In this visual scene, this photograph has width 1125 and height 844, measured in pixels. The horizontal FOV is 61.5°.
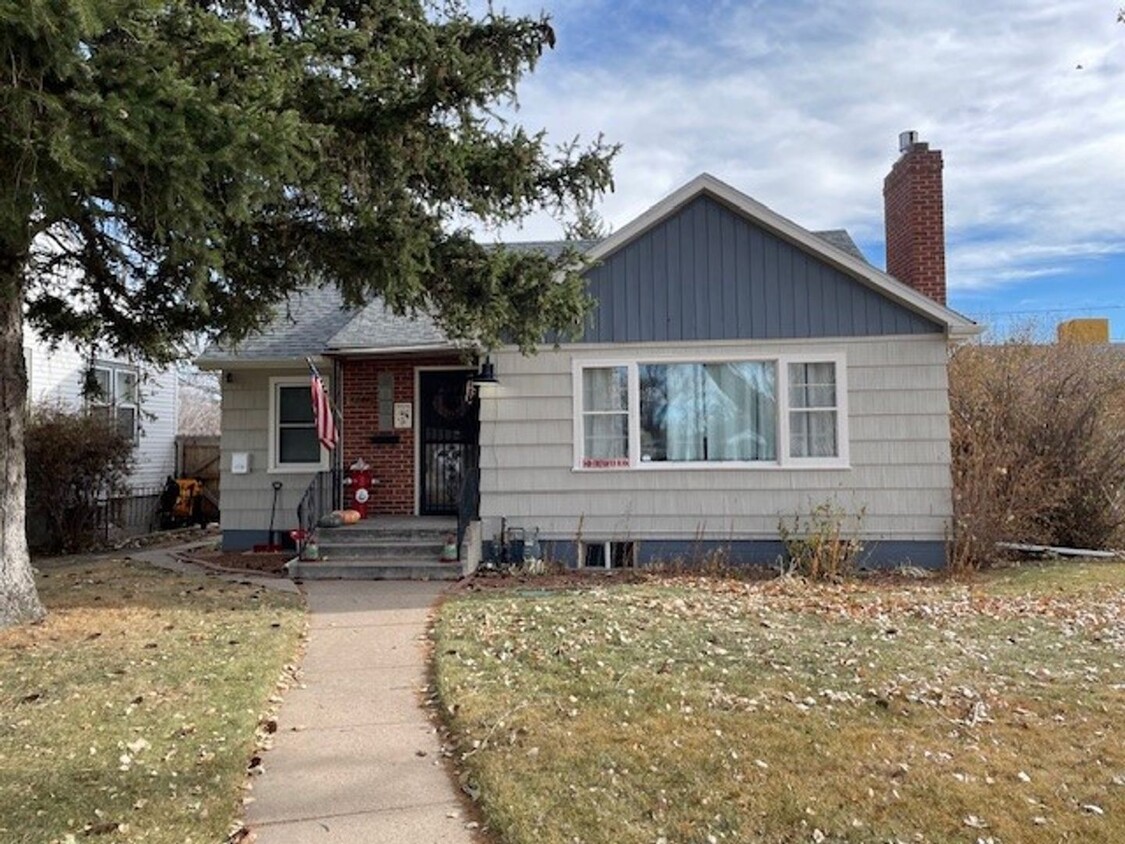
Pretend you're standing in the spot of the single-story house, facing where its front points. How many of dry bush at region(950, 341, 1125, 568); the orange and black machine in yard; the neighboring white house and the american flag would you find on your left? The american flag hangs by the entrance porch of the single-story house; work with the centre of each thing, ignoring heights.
1

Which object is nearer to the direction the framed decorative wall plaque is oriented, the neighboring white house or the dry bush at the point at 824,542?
the dry bush

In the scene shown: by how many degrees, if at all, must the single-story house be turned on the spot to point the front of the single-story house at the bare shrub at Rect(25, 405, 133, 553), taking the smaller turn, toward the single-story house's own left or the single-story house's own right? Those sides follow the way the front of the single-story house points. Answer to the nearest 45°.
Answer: approximately 90° to the single-story house's own right

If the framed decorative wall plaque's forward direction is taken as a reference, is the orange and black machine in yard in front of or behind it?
behind

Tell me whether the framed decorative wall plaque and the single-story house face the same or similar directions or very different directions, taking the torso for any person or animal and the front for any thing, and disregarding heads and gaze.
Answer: same or similar directions

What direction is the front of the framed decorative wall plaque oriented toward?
toward the camera

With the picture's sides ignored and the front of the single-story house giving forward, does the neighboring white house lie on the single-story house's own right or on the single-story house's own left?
on the single-story house's own right

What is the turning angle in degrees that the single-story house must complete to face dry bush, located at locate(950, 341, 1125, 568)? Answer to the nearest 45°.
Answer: approximately 90° to its left

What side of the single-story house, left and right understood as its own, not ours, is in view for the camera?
front

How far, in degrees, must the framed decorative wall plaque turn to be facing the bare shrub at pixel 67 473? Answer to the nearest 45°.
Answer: approximately 135° to its right

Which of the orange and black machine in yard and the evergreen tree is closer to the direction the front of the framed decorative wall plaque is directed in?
the evergreen tree

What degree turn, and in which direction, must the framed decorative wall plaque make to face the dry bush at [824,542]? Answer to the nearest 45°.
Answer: approximately 45° to its left

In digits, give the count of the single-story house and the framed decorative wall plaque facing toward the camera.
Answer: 2

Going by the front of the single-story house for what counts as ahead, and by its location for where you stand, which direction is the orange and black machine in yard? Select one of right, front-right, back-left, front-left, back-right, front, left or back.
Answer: back-right
